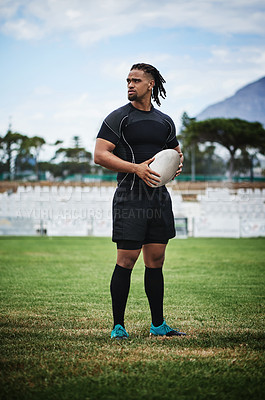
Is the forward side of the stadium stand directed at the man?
yes

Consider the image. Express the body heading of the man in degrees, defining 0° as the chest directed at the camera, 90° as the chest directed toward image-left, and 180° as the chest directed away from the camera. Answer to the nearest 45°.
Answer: approximately 315°

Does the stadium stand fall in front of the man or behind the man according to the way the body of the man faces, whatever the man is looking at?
behind

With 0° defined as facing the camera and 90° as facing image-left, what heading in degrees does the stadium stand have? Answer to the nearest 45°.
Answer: approximately 0°
